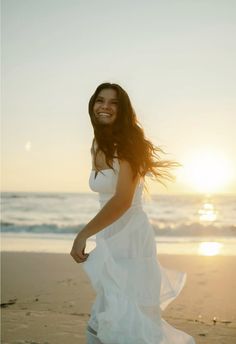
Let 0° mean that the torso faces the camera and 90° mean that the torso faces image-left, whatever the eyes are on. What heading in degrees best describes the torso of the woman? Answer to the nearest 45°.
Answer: approximately 45°
